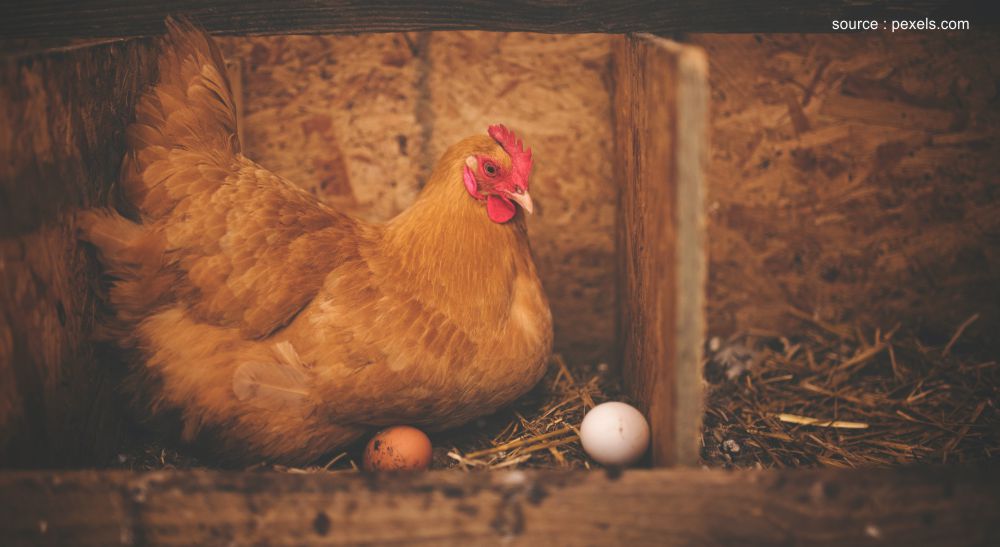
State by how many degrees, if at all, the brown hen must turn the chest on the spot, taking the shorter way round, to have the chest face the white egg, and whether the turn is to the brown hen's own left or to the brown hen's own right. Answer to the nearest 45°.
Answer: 0° — it already faces it

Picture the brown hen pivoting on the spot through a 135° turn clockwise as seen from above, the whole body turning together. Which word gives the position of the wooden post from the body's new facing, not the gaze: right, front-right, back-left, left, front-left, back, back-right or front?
left

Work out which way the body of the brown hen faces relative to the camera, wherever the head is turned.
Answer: to the viewer's right
